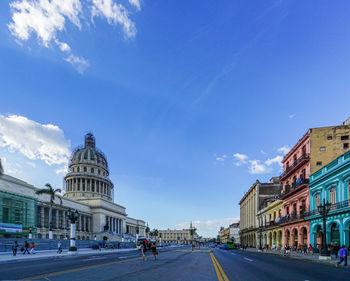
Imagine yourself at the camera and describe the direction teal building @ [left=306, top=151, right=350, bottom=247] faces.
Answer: facing the viewer and to the left of the viewer
